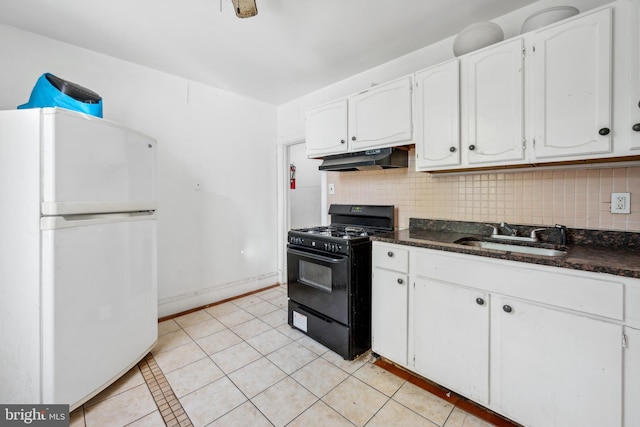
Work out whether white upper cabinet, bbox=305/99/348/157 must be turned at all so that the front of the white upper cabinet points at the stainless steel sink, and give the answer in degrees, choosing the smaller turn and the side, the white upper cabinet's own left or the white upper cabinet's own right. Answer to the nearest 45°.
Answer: approximately 90° to the white upper cabinet's own left

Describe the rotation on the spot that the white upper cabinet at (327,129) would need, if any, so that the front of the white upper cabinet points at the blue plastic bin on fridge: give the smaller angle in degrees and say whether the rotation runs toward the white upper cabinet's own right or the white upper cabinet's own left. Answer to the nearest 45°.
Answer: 0° — it already faces it

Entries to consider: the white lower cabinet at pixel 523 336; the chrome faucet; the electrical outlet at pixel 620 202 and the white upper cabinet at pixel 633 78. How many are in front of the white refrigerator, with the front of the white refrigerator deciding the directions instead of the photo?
4

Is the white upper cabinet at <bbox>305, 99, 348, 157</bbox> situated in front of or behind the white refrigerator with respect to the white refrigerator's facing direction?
in front

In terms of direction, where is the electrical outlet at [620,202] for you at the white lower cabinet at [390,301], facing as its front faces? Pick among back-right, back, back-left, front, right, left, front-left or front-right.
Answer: back-left

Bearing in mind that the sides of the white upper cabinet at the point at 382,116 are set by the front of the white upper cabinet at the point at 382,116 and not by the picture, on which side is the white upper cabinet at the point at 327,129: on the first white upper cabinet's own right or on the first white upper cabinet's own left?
on the first white upper cabinet's own right
